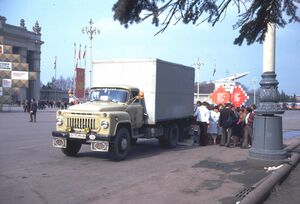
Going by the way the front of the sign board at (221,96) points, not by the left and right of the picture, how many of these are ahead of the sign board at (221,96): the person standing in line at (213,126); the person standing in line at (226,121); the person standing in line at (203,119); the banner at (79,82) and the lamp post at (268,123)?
4

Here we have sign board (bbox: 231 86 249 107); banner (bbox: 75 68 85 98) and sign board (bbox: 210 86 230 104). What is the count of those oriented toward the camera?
3

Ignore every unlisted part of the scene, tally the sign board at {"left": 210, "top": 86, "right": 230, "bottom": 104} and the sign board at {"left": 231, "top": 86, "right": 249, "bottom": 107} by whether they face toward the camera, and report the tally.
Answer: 2

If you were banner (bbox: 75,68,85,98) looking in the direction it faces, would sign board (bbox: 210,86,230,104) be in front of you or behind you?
in front

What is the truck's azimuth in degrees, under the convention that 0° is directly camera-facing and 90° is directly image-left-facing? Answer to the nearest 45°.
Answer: approximately 45°

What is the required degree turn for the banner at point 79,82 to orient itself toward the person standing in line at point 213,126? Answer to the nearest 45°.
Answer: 0° — it already faces them

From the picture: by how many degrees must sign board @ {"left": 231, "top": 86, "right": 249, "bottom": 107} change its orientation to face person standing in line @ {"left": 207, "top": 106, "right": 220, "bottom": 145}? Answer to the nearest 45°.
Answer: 0° — it already faces them

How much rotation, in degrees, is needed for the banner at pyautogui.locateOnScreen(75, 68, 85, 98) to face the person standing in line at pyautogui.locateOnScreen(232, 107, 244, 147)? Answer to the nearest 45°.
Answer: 0° — it already faces them

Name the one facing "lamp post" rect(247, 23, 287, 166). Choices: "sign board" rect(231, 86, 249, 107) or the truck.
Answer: the sign board

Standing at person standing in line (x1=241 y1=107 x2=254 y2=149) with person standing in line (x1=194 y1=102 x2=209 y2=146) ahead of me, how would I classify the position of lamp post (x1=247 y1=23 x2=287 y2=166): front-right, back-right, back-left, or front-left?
back-left

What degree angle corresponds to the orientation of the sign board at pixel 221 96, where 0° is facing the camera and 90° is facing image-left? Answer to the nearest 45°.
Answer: approximately 0°

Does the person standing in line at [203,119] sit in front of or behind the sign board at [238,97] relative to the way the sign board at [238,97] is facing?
in front

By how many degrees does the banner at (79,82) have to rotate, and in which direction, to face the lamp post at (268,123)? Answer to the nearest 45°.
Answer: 0° — it already faces it
